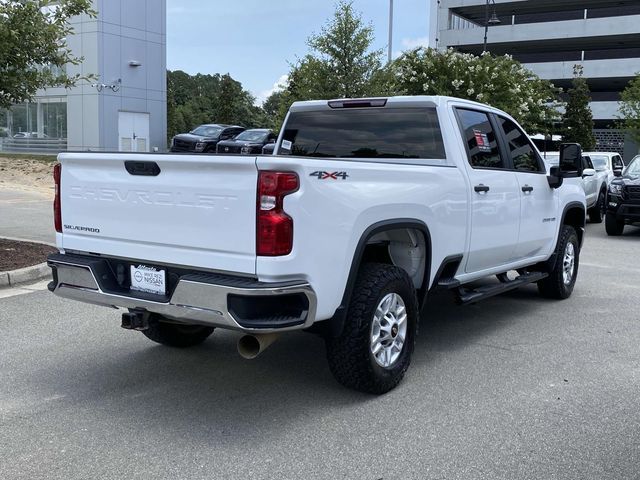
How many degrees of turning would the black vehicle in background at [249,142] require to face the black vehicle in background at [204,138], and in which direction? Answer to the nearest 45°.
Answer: approximately 90° to its right

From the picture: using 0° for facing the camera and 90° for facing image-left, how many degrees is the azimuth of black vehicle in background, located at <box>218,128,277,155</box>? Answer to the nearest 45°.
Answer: approximately 45°

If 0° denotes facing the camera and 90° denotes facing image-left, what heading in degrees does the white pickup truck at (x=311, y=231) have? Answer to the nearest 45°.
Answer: approximately 225°

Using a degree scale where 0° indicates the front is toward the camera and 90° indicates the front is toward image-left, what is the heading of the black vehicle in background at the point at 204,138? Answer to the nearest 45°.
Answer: approximately 45°

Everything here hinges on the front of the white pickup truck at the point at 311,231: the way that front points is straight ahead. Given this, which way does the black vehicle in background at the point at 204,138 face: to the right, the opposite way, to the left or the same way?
the opposite way

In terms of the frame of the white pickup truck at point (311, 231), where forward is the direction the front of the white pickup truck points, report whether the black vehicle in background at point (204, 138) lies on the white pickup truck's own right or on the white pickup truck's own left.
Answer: on the white pickup truck's own left

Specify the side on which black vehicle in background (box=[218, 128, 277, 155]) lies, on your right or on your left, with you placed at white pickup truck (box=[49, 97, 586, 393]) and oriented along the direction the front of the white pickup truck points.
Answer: on your left

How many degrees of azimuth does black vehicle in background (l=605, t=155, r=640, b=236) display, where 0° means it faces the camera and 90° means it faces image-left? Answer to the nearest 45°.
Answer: approximately 45°

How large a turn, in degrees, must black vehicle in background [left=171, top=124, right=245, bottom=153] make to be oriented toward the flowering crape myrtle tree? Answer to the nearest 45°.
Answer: approximately 135° to its left

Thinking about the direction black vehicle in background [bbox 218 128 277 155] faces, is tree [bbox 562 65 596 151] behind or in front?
behind

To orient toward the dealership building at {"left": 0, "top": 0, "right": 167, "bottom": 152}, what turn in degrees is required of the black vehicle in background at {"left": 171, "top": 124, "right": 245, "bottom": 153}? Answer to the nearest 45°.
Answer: approximately 90° to its right
